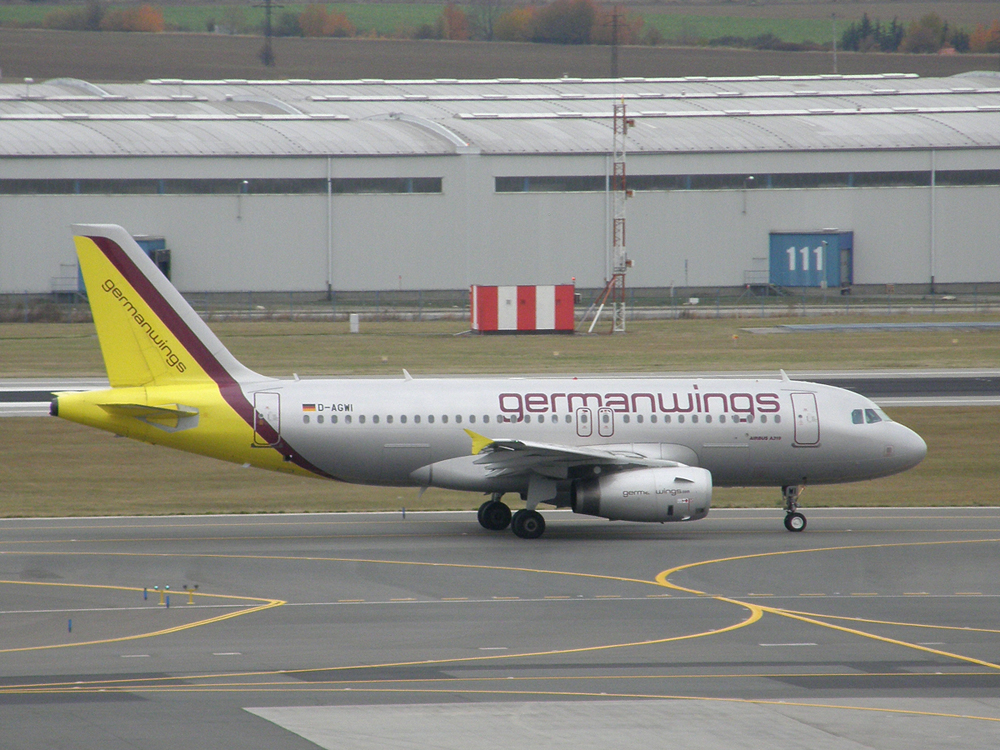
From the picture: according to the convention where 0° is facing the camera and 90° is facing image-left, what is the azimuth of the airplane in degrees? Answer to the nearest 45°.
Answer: approximately 270°
